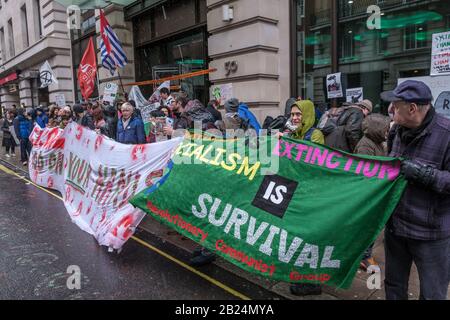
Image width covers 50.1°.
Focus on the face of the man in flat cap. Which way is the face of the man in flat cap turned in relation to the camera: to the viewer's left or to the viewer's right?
to the viewer's left

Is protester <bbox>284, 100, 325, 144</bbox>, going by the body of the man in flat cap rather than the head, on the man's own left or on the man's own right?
on the man's own right

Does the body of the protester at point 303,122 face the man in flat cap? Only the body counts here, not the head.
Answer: no

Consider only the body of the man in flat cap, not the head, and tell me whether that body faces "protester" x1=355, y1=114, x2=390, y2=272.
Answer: no

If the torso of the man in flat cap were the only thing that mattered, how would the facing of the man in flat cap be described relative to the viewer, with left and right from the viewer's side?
facing the viewer and to the left of the viewer

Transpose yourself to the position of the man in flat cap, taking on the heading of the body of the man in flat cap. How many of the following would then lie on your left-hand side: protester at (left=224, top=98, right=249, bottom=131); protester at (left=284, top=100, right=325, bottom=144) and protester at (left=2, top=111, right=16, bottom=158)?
0

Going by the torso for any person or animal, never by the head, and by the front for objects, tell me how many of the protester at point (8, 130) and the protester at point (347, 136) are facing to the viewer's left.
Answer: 0

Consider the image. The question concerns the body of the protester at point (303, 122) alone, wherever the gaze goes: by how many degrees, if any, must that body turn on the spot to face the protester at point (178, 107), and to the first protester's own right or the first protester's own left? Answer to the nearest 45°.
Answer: approximately 90° to the first protester's own right

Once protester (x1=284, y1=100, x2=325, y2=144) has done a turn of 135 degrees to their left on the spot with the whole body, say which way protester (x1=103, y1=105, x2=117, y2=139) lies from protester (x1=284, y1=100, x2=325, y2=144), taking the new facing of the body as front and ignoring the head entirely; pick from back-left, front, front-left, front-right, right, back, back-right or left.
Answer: back-left

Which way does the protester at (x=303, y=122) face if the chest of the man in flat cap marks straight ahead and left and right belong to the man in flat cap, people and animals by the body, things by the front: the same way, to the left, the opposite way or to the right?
the same way
